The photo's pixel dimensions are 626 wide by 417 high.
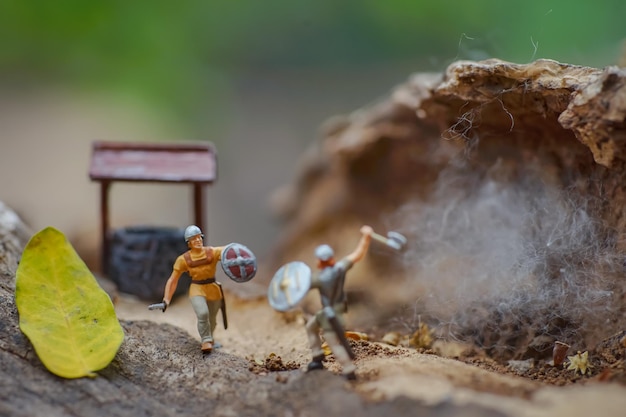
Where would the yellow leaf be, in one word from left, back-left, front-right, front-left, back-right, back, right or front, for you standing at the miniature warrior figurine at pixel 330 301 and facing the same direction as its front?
front-left

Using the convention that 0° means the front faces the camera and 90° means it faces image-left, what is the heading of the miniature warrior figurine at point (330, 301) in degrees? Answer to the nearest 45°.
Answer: approximately 135°

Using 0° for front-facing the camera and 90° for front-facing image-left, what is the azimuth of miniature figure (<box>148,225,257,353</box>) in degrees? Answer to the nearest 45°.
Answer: approximately 0°

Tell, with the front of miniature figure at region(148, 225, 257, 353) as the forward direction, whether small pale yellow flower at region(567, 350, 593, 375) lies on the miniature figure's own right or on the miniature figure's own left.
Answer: on the miniature figure's own left

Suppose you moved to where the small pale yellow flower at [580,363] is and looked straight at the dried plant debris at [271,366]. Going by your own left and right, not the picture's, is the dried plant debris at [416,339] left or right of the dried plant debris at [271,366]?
right

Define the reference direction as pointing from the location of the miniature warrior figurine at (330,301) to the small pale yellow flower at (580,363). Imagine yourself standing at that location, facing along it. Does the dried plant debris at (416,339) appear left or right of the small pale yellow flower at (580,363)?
left
